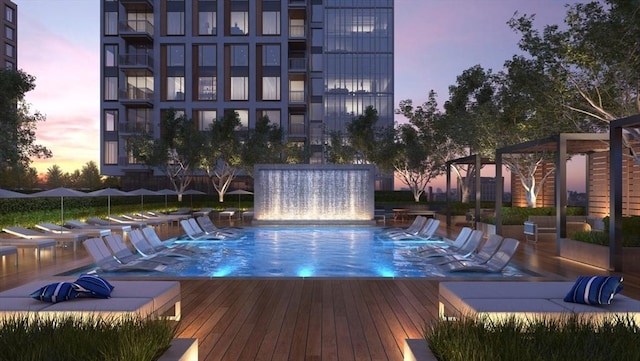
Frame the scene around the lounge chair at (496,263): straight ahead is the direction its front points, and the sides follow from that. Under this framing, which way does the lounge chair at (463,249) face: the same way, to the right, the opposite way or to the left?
the same way

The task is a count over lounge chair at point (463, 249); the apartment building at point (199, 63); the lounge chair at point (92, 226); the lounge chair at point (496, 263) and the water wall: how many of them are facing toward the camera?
2

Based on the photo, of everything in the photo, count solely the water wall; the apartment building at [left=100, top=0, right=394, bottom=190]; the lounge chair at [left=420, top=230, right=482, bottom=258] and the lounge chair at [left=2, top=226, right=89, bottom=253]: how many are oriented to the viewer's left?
1

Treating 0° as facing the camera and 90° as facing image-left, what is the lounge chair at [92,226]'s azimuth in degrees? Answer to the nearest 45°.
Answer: approximately 270°

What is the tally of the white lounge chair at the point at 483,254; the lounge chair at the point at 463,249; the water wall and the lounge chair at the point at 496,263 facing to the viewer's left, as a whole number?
3

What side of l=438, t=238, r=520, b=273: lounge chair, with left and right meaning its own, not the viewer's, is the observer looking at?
left

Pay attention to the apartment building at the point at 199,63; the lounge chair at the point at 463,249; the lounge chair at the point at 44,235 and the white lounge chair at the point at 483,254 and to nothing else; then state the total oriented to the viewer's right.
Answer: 1

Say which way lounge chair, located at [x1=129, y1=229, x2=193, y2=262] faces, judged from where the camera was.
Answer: facing to the right of the viewer

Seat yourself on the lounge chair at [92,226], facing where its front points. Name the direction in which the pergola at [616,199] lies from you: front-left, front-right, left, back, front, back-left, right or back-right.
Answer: front-right

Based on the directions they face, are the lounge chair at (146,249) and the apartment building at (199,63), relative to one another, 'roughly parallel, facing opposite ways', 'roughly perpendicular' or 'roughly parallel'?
roughly perpendicular

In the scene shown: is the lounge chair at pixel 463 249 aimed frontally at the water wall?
no

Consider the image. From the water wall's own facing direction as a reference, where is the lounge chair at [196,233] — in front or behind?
in front

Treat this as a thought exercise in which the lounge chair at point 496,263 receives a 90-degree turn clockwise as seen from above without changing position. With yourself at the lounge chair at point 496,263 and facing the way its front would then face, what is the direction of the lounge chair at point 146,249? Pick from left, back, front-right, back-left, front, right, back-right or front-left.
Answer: left

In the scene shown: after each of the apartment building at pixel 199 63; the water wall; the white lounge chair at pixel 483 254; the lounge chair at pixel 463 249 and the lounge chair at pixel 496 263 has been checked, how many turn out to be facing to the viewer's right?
0

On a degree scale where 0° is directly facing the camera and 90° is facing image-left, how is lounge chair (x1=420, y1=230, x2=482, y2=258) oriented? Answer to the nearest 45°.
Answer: approximately 90°

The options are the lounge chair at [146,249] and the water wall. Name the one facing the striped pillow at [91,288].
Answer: the water wall

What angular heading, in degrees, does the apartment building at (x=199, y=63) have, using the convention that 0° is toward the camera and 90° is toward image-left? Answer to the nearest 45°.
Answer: approximately 0°

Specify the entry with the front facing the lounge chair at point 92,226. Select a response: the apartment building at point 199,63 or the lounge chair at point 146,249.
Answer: the apartment building

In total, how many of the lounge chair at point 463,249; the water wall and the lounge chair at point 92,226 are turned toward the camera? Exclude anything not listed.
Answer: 1

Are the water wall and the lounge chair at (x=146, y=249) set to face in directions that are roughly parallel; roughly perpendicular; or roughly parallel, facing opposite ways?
roughly perpendicular

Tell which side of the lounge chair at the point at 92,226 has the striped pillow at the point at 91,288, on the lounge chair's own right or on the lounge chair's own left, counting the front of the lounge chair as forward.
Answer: on the lounge chair's own right

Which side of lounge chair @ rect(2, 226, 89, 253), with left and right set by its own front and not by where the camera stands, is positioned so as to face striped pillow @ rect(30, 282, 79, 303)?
right

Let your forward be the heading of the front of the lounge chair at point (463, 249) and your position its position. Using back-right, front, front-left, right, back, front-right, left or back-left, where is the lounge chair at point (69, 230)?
front

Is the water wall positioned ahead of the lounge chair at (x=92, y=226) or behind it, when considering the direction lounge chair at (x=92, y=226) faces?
ahead

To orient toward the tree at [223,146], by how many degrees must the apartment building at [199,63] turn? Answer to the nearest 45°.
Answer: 0° — it already faces it

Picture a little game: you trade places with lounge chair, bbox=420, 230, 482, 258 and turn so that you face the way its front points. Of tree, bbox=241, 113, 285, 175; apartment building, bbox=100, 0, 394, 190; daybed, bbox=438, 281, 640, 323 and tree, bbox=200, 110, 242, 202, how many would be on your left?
1

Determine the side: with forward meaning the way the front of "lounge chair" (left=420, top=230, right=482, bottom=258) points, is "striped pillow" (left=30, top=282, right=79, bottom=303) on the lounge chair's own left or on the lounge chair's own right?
on the lounge chair's own left
